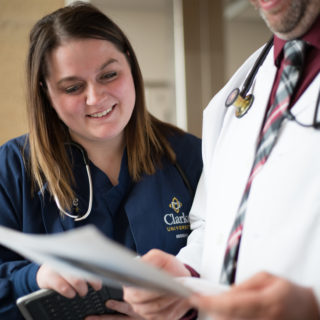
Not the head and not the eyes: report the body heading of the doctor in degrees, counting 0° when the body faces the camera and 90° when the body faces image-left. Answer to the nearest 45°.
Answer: approximately 45°

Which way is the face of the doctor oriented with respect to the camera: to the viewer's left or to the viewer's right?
to the viewer's left

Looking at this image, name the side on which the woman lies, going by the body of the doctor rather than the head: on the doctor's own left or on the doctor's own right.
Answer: on the doctor's own right
